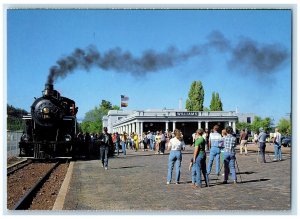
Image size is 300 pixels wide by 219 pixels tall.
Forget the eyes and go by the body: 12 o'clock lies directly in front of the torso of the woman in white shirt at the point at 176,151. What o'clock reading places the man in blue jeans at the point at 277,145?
The man in blue jeans is roughly at 1 o'clock from the woman in white shirt.

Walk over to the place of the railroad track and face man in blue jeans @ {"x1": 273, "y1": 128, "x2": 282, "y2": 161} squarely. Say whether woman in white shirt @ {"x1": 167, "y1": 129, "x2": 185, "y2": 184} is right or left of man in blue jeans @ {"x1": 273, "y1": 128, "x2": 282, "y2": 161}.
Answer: right

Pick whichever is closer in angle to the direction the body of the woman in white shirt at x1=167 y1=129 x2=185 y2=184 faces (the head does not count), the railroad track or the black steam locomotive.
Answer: the black steam locomotive

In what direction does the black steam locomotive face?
toward the camera

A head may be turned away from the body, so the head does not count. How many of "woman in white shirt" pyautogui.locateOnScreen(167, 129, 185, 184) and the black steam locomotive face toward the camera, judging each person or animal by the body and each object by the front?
1

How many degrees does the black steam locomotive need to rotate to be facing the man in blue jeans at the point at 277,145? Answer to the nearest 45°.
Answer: approximately 90° to its left

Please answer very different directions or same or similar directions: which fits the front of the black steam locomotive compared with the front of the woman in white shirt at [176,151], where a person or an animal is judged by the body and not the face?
very different directions

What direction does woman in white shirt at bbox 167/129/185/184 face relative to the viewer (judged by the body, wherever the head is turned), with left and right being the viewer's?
facing away from the viewer

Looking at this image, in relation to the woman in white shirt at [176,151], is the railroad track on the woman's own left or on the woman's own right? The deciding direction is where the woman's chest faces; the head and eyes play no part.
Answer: on the woman's own left

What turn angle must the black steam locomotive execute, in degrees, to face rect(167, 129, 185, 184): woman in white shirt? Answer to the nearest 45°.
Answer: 0° — it already faces them

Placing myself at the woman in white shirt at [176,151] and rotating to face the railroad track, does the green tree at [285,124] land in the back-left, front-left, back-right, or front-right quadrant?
back-right

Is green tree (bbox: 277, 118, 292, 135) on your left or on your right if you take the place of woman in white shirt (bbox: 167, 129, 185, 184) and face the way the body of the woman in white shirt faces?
on your right

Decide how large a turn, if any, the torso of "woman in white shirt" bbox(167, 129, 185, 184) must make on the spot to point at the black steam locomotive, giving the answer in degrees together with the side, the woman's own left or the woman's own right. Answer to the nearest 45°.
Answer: approximately 45° to the woman's own left

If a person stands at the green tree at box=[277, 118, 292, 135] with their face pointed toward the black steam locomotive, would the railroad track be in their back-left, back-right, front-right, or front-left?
front-left

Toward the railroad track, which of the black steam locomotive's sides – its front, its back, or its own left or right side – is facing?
front
